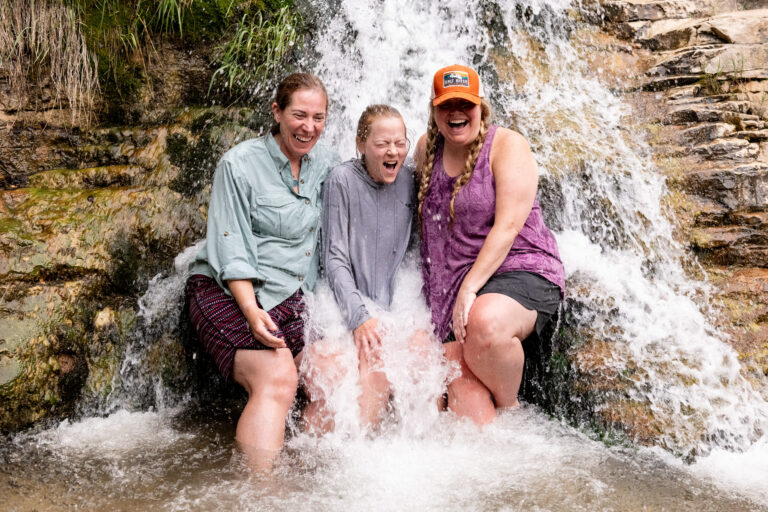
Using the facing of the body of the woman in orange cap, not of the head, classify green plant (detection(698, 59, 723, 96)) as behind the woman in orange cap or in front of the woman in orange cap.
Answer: behind

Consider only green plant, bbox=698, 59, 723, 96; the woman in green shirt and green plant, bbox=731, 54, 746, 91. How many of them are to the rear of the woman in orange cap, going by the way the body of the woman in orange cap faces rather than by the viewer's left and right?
2

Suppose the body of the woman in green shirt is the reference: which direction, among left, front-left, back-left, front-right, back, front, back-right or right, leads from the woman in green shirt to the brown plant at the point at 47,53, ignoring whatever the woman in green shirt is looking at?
back

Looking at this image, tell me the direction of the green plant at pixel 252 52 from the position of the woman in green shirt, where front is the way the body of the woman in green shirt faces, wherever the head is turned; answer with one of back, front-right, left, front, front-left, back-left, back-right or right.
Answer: back-left

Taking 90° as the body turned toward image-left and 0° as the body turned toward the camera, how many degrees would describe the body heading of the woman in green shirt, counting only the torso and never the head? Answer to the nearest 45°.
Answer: approximately 315°

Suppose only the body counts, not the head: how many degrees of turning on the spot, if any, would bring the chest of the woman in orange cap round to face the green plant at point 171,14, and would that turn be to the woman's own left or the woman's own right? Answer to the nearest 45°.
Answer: approximately 90° to the woman's own right

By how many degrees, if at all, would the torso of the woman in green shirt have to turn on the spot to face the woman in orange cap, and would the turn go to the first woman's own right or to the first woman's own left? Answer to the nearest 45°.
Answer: approximately 45° to the first woman's own left

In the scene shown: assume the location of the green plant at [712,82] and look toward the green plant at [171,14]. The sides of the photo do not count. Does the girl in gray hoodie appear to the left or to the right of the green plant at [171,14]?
left

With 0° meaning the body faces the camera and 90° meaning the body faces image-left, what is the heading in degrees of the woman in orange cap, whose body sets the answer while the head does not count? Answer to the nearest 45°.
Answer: approximately 45°

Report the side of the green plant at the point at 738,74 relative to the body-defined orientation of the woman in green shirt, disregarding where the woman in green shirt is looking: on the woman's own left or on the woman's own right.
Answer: on the woman's own left
